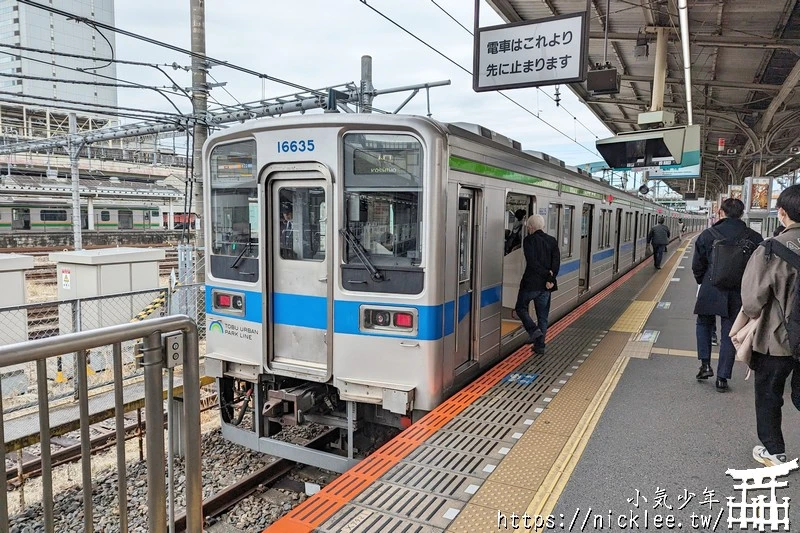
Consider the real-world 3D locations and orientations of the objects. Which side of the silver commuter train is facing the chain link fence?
front

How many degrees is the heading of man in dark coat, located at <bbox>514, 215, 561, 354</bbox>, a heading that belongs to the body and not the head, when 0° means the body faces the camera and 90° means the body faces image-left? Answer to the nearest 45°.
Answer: approximately 135°

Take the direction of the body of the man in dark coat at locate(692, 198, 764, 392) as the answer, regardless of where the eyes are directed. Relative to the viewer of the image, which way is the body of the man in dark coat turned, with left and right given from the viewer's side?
facing away from the viewer

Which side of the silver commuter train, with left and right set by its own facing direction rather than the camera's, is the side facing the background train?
right

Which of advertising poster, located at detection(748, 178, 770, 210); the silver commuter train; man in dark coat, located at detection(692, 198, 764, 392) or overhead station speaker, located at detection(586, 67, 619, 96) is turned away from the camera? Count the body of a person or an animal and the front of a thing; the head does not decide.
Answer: the man in dark coat

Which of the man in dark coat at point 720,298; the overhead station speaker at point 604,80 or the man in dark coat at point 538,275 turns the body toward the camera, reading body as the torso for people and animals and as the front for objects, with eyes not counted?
the overhead station speaker

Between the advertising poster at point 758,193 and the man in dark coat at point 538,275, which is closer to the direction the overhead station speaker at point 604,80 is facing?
the man in dark coat

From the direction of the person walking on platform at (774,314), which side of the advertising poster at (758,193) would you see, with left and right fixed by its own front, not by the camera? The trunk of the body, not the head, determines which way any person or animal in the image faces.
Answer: front

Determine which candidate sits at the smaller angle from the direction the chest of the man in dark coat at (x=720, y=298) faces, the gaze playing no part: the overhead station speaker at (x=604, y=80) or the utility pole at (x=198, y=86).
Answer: the overhead station speaker

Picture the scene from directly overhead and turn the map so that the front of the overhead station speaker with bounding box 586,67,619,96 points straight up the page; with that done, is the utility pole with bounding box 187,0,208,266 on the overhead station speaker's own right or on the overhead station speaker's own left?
on the overhead station speaker's own right
